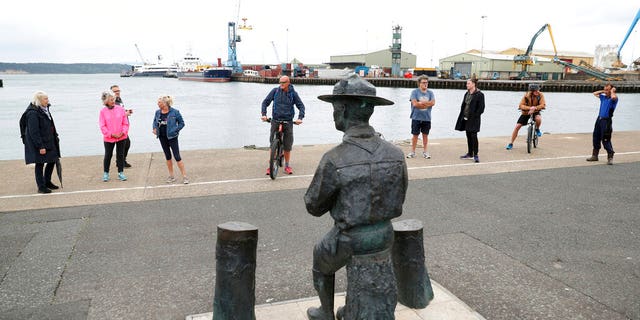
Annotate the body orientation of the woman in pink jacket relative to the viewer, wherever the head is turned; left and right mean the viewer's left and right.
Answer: facing the viewer

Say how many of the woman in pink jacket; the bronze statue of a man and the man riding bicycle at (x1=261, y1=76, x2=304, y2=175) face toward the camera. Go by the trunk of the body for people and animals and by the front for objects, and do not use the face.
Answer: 2

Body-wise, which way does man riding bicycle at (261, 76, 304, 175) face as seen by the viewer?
toward the camera

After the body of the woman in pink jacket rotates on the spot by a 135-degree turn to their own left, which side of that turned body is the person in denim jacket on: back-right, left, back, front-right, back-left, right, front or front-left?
right

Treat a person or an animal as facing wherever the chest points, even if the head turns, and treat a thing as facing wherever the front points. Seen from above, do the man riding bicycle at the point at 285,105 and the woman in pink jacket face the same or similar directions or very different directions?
same or similar directions

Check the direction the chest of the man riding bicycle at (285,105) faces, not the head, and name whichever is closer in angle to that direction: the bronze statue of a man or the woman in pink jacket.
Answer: the bronze statue of a man

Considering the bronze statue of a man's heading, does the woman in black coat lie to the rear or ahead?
ahead

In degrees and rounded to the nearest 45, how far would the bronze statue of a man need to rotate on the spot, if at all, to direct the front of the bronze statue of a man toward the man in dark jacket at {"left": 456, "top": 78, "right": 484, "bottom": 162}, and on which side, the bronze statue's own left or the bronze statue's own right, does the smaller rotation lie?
approximately 45° to the bronze statue's own right

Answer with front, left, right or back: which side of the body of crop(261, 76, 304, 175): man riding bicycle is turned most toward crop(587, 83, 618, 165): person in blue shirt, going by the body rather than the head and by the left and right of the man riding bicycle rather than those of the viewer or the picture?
left

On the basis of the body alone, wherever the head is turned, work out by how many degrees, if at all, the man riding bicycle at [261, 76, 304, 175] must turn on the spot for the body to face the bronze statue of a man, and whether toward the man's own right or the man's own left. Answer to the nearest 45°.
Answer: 0° — they already face it

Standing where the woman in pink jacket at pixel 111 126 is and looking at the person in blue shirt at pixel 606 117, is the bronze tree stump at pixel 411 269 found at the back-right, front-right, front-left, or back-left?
front-right

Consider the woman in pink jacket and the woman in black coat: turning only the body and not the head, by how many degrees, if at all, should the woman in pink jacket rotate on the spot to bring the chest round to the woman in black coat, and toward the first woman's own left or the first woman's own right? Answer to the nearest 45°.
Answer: approximately 45° to the first woman's own right

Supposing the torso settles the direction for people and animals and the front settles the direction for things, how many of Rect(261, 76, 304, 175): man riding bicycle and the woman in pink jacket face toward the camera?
2

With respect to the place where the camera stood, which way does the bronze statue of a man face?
facing away from the viewer and to the left of the viewer

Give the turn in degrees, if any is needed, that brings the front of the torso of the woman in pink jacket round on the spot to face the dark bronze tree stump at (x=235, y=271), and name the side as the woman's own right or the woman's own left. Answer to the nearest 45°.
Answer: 0° — they already face it

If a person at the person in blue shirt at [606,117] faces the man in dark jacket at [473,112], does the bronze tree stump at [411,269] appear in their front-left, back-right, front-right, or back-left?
front-left
